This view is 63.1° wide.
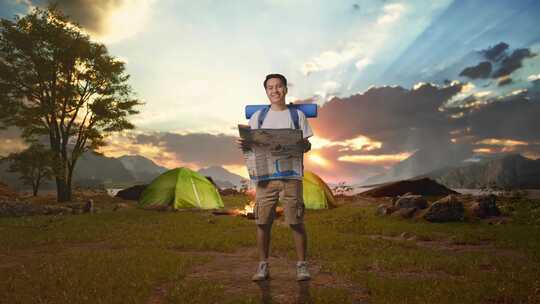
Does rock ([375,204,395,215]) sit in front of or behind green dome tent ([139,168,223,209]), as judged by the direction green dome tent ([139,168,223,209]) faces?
in front

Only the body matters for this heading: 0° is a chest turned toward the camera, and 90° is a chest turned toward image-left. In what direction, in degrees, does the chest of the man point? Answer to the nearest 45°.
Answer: approximately 0°

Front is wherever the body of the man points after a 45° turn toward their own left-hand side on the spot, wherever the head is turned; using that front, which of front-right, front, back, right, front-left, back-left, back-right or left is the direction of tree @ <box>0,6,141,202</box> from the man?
back

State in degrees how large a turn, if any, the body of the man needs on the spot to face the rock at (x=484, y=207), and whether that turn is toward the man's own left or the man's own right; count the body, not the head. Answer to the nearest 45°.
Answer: approximately 135° to the man's own left
